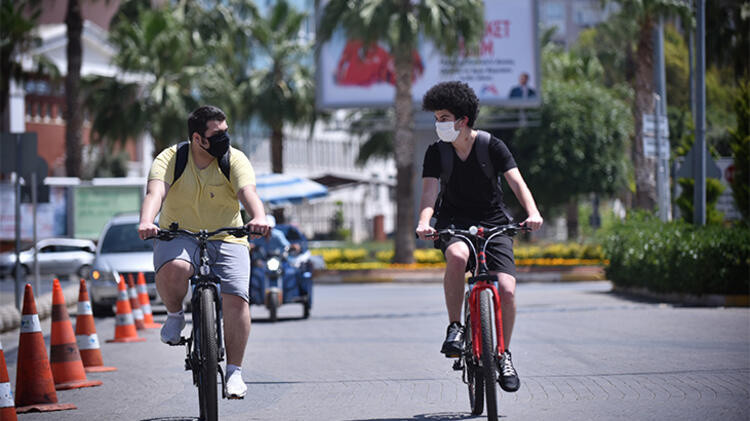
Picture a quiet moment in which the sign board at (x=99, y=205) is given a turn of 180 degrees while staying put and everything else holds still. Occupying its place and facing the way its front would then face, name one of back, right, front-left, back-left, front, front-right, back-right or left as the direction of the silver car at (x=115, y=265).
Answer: back

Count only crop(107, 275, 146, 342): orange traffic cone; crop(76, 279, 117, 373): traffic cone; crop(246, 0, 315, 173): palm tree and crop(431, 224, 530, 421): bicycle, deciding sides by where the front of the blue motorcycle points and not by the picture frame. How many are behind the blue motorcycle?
1

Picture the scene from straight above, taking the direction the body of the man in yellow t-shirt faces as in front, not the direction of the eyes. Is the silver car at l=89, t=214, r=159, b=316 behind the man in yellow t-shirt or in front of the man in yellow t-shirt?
behind

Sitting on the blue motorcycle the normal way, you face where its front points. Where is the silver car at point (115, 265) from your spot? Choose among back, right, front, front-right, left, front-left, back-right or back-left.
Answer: back-right

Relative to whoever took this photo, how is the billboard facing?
facing the viewer

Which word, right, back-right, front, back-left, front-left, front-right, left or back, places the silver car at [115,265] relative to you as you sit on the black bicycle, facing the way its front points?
back

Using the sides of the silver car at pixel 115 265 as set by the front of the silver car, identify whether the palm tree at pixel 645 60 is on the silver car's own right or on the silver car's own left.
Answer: on the silver car's own left

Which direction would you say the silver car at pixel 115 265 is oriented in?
toward the camera

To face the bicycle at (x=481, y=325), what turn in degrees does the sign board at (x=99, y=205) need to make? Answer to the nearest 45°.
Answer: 0° — it already faces it

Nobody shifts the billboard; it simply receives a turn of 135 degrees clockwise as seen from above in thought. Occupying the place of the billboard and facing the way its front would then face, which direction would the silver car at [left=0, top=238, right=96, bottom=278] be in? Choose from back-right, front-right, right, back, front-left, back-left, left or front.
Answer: front-left

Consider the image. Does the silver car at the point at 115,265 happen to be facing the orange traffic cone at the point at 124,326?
yes

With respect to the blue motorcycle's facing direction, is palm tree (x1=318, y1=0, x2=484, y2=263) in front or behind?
behind

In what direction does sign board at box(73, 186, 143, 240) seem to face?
toward the camera

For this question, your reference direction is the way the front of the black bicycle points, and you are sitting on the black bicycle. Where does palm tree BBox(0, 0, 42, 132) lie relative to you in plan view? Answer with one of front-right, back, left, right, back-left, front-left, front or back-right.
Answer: back
